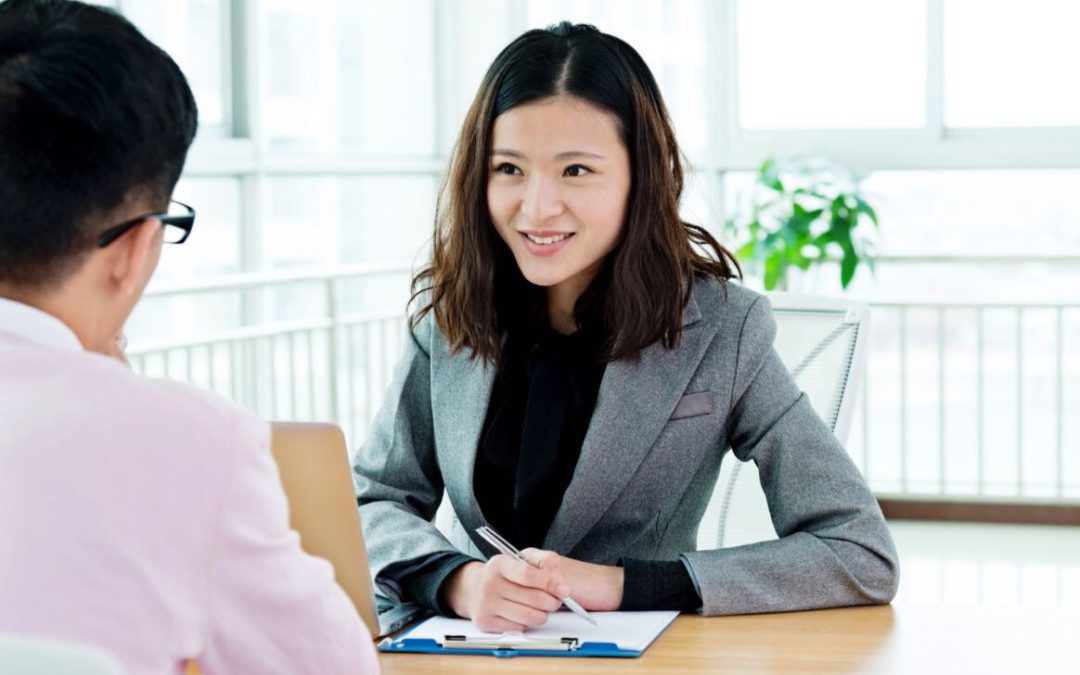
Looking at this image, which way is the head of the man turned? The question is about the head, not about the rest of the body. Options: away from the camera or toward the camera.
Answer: away from the camera

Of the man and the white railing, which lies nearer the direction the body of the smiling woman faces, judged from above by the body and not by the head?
the man

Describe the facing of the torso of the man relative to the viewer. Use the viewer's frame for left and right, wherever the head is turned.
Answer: facing away from the viewer and to the right of the viewer

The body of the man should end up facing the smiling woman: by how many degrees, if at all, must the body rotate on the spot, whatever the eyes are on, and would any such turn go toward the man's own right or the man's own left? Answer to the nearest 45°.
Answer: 0° — they already face them

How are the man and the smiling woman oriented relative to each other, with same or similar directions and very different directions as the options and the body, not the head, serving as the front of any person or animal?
very different directions

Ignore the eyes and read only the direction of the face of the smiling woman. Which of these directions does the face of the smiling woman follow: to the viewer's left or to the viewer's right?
to the viewer's left

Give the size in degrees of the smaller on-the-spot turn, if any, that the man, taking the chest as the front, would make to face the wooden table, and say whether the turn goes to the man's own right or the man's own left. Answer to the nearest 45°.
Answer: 0° — they already face it
